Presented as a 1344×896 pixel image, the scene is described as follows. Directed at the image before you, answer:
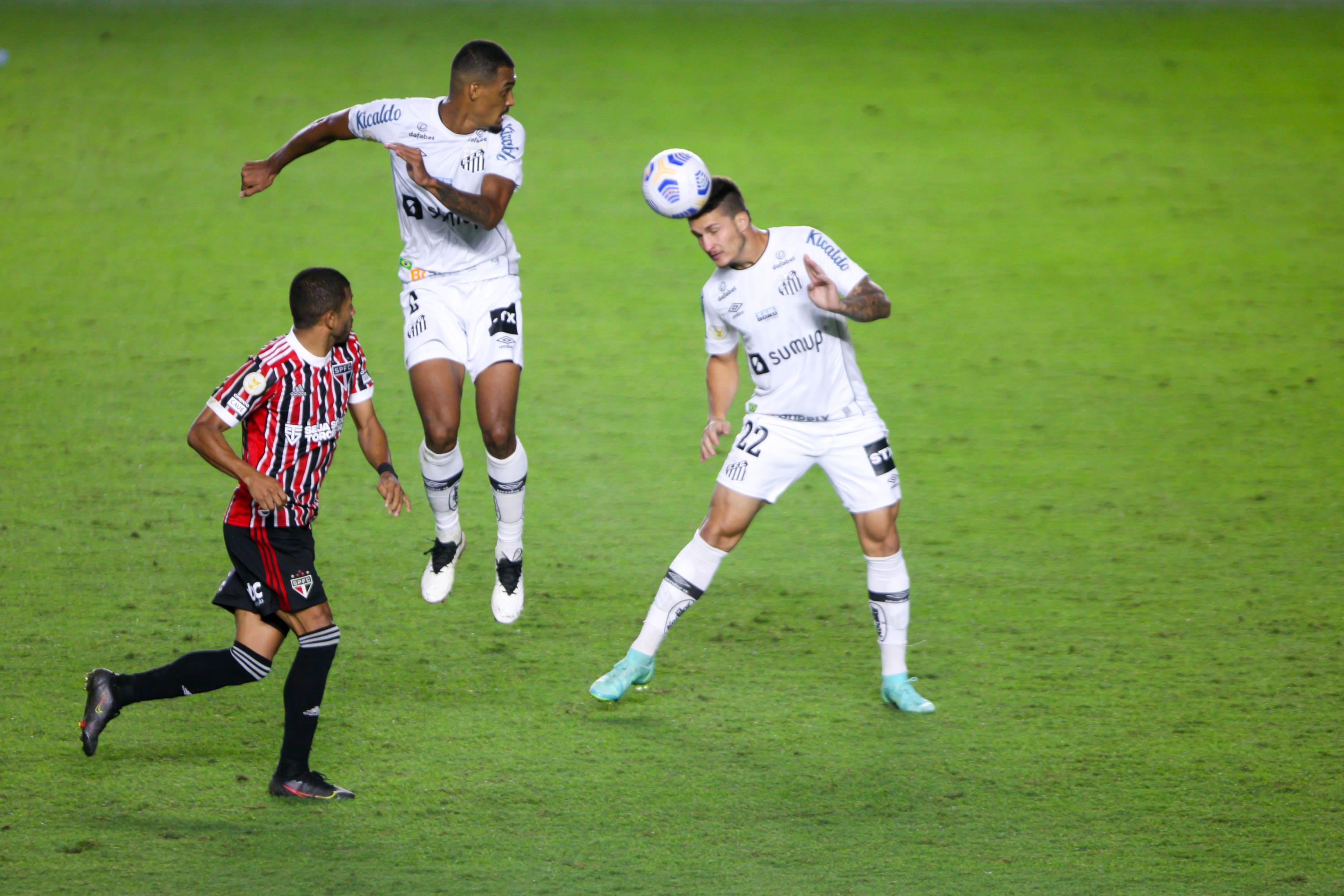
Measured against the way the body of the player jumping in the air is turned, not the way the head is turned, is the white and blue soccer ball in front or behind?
in front

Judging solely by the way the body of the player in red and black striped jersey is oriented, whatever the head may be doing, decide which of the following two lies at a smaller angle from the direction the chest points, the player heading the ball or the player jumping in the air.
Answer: the player heading the ball

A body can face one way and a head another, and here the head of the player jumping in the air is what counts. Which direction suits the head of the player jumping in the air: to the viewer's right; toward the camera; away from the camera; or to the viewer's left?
to the viewer's right

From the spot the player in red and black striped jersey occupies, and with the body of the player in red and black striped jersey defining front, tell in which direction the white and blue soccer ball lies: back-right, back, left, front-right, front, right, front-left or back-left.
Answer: front-left

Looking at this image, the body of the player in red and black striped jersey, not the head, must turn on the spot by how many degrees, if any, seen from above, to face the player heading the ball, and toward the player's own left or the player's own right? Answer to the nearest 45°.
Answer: approximately 45° to the player's own left

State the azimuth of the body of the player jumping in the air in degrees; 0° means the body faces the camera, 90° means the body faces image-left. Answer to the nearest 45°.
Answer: approximately 0°

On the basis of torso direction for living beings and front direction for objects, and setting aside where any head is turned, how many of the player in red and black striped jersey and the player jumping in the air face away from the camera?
0

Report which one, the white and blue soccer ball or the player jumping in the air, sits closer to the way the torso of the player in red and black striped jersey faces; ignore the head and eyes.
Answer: the white and blue soccer ball
